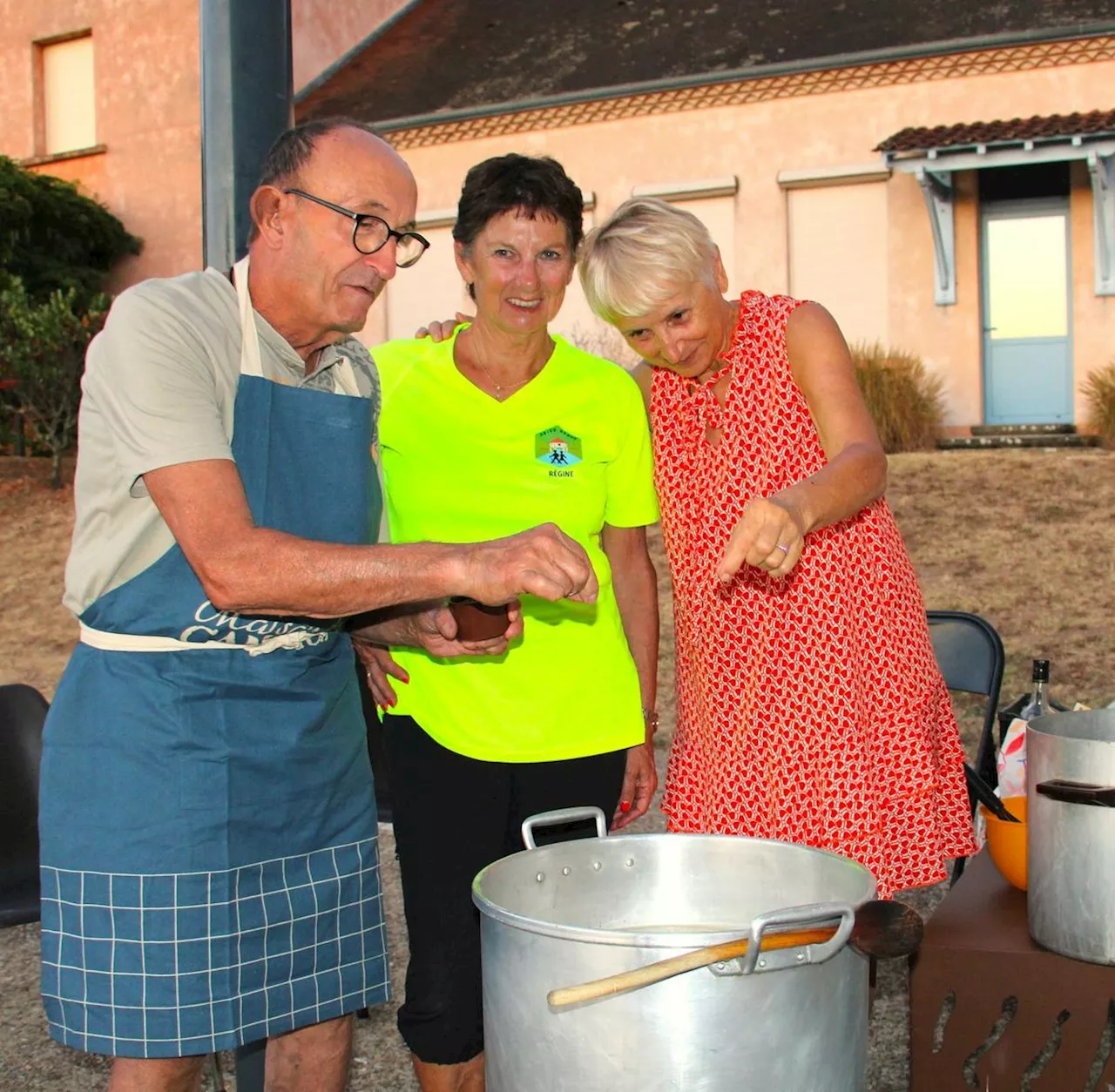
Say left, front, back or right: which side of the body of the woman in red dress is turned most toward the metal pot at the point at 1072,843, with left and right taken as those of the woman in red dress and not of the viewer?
left

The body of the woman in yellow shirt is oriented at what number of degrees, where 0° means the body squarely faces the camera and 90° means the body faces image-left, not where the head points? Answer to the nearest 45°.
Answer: approximately 0°

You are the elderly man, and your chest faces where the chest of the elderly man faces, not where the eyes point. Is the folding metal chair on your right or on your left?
on your left

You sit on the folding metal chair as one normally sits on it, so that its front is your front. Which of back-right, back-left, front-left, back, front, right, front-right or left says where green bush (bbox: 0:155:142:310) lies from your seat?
right

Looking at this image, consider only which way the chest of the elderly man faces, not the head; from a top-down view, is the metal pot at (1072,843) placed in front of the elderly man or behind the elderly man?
in front

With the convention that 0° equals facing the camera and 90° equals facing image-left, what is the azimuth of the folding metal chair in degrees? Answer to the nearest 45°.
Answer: approximately 45°

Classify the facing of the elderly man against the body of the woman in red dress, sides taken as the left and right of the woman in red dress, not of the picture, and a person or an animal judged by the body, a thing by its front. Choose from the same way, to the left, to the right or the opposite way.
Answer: to the left

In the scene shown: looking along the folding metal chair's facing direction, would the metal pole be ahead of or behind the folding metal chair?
ahead

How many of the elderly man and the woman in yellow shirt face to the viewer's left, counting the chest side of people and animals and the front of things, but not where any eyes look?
0

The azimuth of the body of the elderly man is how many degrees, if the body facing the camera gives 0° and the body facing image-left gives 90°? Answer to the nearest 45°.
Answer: approximately 315°

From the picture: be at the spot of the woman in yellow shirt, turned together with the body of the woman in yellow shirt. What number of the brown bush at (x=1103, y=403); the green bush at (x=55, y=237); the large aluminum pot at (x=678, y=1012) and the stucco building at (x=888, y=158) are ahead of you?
1
